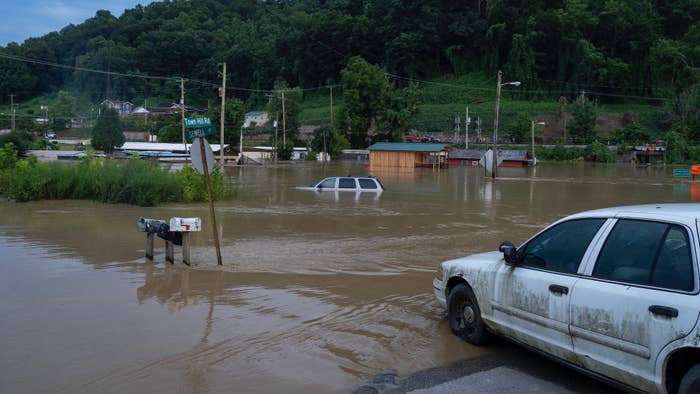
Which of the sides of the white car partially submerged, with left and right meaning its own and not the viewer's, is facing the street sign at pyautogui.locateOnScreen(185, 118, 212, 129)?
left

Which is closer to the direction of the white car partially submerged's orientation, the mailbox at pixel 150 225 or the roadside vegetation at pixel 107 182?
the roadside vegetation

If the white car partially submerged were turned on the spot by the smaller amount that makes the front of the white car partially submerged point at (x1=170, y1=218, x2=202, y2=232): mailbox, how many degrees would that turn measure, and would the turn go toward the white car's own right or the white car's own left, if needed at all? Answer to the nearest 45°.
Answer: approximately 90° to the white car's own left

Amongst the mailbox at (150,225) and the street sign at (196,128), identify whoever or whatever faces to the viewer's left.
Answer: the mailbox

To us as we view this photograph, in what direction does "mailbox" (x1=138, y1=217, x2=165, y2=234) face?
facing to the left of the viewer

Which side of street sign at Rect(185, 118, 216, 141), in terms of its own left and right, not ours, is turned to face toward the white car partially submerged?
back
